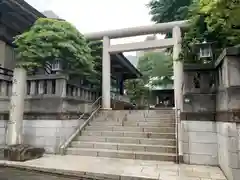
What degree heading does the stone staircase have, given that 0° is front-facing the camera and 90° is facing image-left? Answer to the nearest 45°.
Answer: approximately 0°

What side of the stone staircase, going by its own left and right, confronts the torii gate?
back

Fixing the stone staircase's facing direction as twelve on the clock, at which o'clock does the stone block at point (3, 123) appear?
The stone block is roughly at 3 o'clock from the stone staircase.

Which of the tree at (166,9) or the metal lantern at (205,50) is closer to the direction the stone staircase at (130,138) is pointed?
the metal lantern

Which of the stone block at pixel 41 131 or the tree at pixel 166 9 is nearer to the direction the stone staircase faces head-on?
the stone block

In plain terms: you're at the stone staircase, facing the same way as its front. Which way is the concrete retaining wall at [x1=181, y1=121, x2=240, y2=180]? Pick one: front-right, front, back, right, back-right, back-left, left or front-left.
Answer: front-left

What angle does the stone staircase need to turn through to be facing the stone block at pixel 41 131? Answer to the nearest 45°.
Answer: approximately 90° to its right

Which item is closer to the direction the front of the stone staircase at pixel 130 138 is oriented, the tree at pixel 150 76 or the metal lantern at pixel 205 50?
the metal lantern

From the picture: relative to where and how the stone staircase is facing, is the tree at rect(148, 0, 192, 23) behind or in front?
behind

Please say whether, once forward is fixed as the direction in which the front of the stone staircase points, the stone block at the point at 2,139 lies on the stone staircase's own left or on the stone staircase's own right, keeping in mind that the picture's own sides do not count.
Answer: on the stone staircase's own right
